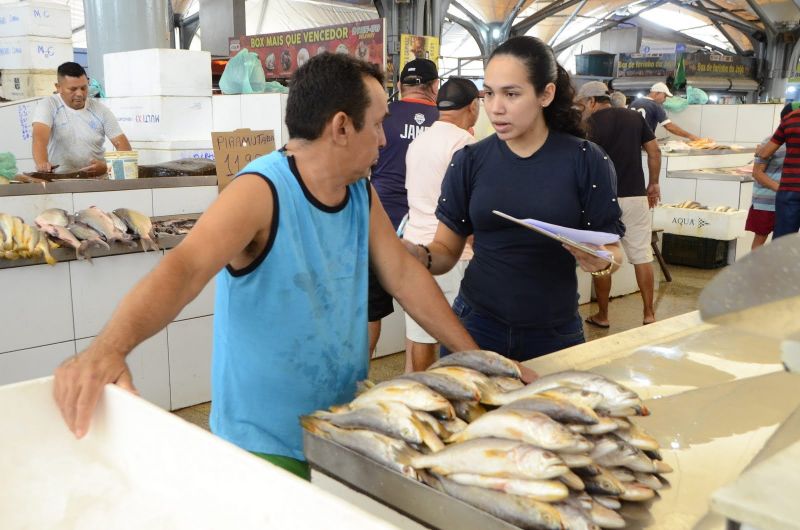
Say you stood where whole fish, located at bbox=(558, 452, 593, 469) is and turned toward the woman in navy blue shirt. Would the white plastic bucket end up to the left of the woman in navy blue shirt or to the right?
left

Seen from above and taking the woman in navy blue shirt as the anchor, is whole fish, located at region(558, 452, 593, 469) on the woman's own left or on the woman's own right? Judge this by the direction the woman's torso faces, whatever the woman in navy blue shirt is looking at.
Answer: on the woman's own left

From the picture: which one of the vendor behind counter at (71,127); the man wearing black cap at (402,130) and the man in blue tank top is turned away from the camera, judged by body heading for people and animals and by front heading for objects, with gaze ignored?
the man wearing black cap

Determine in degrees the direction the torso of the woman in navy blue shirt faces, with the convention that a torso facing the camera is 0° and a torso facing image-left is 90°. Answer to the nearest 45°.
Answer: approximately 45°

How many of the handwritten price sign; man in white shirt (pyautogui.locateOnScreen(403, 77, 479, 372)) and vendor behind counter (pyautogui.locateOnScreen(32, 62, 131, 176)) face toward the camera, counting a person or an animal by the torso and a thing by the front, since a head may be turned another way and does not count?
2

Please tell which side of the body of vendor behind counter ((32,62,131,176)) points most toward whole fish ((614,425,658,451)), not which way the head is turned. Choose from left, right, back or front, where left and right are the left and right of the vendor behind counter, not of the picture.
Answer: front

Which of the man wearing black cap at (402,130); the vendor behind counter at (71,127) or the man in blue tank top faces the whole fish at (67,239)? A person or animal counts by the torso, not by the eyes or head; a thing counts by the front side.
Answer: the vendor behind counter

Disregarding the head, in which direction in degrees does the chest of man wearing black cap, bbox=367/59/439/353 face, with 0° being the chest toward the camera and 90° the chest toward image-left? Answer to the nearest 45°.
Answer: approximately 180°

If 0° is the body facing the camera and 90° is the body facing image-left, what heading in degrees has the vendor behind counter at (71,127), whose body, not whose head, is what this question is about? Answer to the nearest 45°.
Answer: approximately 0°

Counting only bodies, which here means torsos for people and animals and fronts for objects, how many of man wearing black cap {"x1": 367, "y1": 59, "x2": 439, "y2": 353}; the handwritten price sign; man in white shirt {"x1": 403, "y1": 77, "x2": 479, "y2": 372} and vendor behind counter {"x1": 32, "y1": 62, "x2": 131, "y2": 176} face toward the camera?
2

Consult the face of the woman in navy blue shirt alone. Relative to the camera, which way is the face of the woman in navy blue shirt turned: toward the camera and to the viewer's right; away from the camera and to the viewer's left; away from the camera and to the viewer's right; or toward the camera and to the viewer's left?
toward the camera and to the viewer's left

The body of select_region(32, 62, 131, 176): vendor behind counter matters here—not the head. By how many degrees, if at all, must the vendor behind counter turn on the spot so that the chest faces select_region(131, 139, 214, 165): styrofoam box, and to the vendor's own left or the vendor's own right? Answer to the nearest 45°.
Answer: approximately 135° to the vendor's own left
